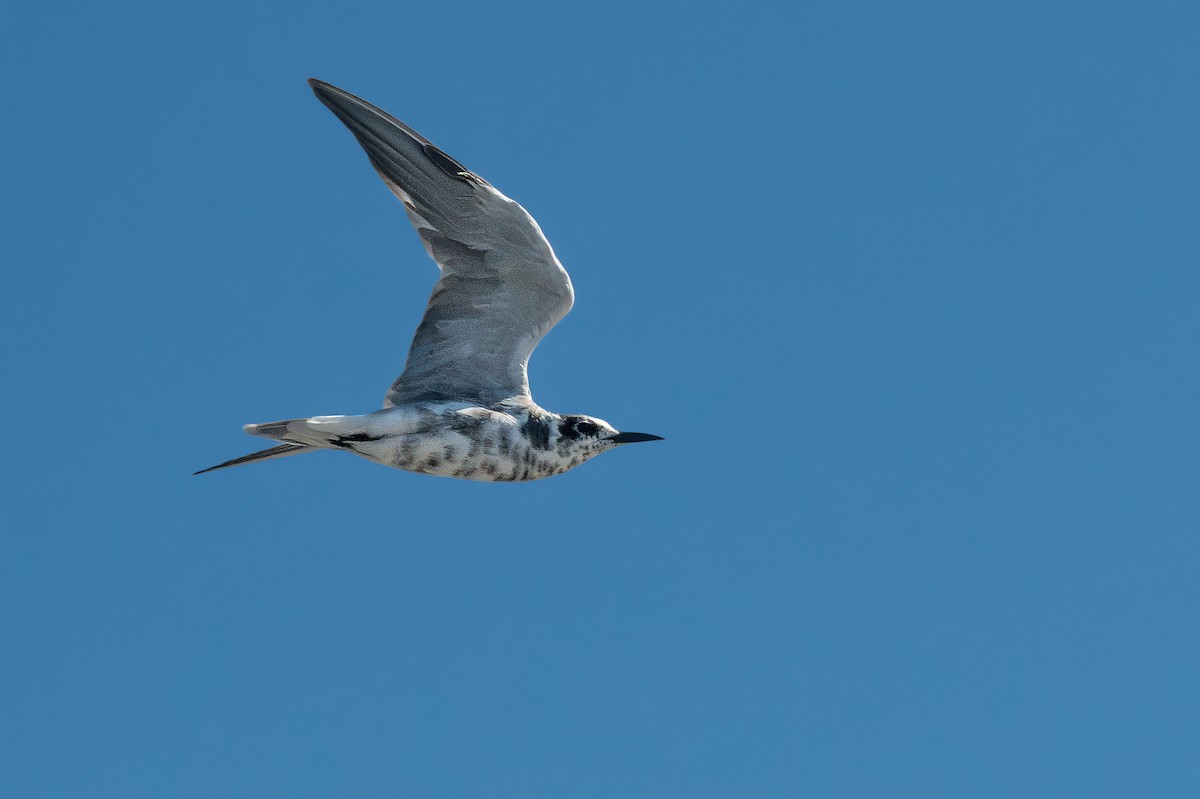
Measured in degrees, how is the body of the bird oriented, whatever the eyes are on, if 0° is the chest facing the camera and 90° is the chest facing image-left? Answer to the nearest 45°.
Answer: approximately 270°
